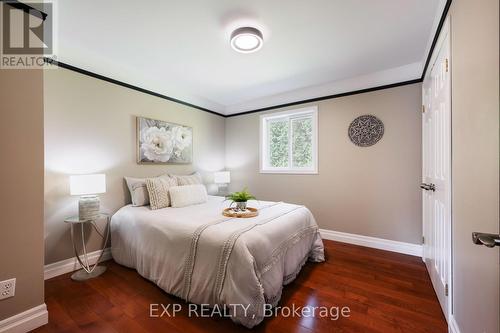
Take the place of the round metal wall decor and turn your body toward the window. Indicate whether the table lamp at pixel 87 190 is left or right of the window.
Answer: left

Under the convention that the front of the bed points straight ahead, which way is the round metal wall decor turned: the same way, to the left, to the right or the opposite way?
to the right

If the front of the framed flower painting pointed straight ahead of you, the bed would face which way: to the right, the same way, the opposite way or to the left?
the same way

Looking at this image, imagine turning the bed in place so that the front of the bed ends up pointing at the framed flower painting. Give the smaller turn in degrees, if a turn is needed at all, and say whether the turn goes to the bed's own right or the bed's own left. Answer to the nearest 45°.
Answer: approximately 180°

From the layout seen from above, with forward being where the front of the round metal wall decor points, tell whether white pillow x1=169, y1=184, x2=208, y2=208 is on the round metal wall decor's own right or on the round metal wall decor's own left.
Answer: on the round metal wall decor's own right

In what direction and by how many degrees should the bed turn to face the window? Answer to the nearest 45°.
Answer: approximately 90° to its left

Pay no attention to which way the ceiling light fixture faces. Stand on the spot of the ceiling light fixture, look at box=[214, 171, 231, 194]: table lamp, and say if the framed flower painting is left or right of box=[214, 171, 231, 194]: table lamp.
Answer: left

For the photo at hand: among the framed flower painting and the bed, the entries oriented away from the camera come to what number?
0

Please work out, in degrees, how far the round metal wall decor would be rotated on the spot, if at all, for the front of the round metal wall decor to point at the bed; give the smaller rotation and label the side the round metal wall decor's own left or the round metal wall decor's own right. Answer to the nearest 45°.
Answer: approximately 45° to the round metal wall decor's own right

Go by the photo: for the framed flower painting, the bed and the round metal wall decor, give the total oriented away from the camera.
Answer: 0

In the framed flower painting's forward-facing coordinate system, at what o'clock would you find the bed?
The bed is roughly at 1 o'clock from the framed flower painting.

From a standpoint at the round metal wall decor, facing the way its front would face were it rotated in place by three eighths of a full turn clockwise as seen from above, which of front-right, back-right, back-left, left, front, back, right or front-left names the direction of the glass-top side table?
left

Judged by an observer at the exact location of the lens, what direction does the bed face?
facing the viewer and to the right of the viewer

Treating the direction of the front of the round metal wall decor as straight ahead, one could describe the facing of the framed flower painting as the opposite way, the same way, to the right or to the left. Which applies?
to the left

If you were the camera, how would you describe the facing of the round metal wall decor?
facing the viewer
